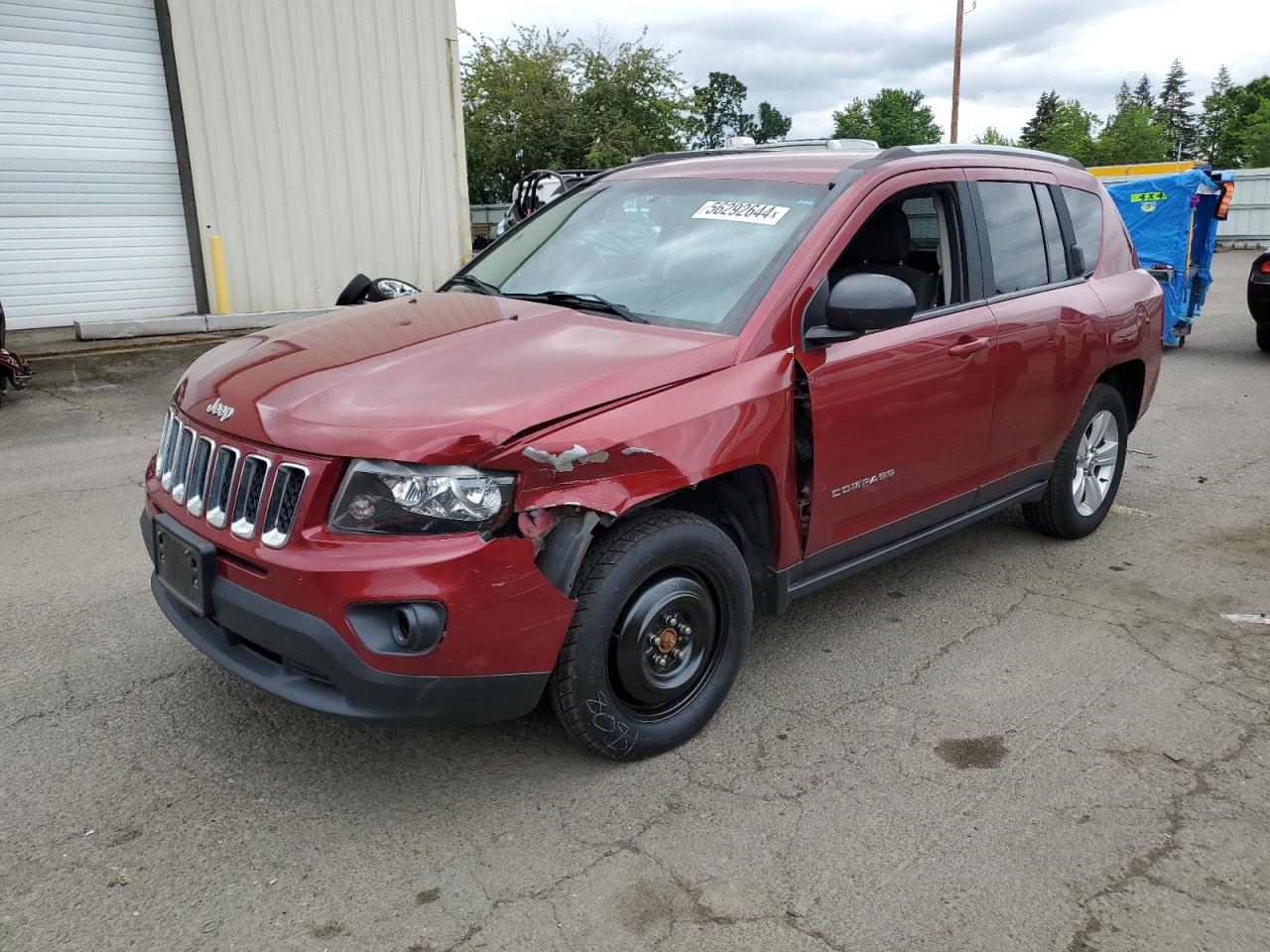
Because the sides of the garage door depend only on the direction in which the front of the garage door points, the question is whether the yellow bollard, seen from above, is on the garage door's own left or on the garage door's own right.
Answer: on the garage door's own left

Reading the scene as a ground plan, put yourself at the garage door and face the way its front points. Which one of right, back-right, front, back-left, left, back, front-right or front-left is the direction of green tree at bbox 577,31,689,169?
back-left

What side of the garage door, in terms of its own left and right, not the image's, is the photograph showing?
front

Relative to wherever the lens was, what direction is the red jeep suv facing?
facing the viewer and to the left of the viewer

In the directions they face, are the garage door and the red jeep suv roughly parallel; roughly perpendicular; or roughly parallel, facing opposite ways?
roughly perpendicular

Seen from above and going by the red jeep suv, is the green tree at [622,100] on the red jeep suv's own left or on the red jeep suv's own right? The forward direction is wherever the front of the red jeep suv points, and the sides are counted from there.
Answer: on the red jeep suv's own right

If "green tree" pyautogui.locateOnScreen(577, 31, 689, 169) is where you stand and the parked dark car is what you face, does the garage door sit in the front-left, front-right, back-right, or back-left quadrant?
front-right

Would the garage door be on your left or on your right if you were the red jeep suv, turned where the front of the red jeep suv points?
on your right

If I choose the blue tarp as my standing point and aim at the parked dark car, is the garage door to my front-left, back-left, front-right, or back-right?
back-right

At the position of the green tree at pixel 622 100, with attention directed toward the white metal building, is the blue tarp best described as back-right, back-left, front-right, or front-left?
front-left

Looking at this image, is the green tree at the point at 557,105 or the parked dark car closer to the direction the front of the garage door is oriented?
the parked dark car

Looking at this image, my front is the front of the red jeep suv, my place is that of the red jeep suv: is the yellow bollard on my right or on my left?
on my right

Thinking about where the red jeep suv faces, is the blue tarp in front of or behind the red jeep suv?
behind

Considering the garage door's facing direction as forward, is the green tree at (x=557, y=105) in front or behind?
behind

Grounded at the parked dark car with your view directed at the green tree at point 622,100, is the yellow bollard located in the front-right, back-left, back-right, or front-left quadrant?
front-left

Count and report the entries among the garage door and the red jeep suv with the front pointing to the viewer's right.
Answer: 0
